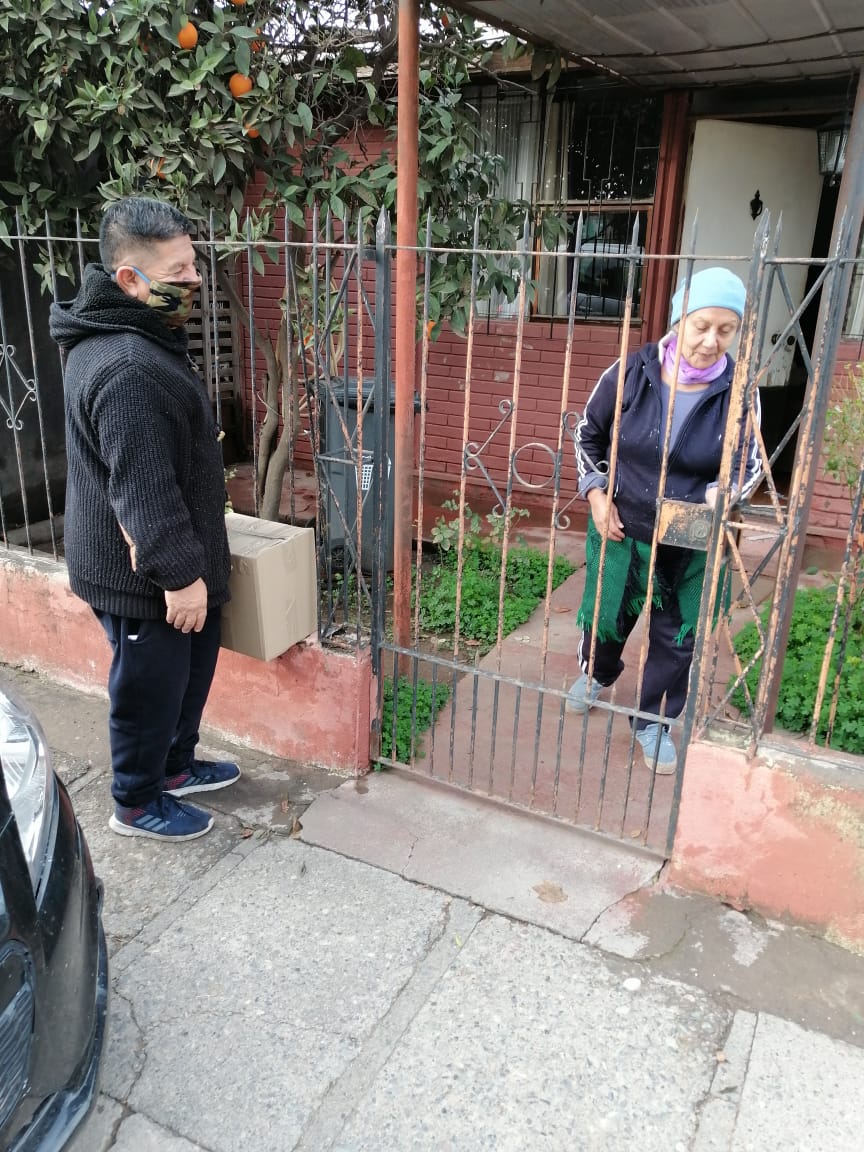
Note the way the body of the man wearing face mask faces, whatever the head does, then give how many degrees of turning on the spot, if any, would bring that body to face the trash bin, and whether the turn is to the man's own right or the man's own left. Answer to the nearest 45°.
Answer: approximately 45° to the man's own left

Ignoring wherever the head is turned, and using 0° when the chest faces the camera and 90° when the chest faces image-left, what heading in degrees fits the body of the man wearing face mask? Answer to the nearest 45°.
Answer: approximately 270°

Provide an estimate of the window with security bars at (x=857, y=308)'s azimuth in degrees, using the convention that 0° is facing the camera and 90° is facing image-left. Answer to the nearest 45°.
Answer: approximately 0°

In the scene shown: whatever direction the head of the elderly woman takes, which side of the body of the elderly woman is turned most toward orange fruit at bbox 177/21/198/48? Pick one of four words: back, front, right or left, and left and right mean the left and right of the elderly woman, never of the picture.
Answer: right

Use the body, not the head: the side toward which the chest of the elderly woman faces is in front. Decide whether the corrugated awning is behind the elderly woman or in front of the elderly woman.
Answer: behind

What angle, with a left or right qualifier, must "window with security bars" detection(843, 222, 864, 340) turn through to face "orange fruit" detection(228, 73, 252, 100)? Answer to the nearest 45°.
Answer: approximately 45° to its right

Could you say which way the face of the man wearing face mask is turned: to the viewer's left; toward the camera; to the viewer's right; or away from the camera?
to the viewer's right
